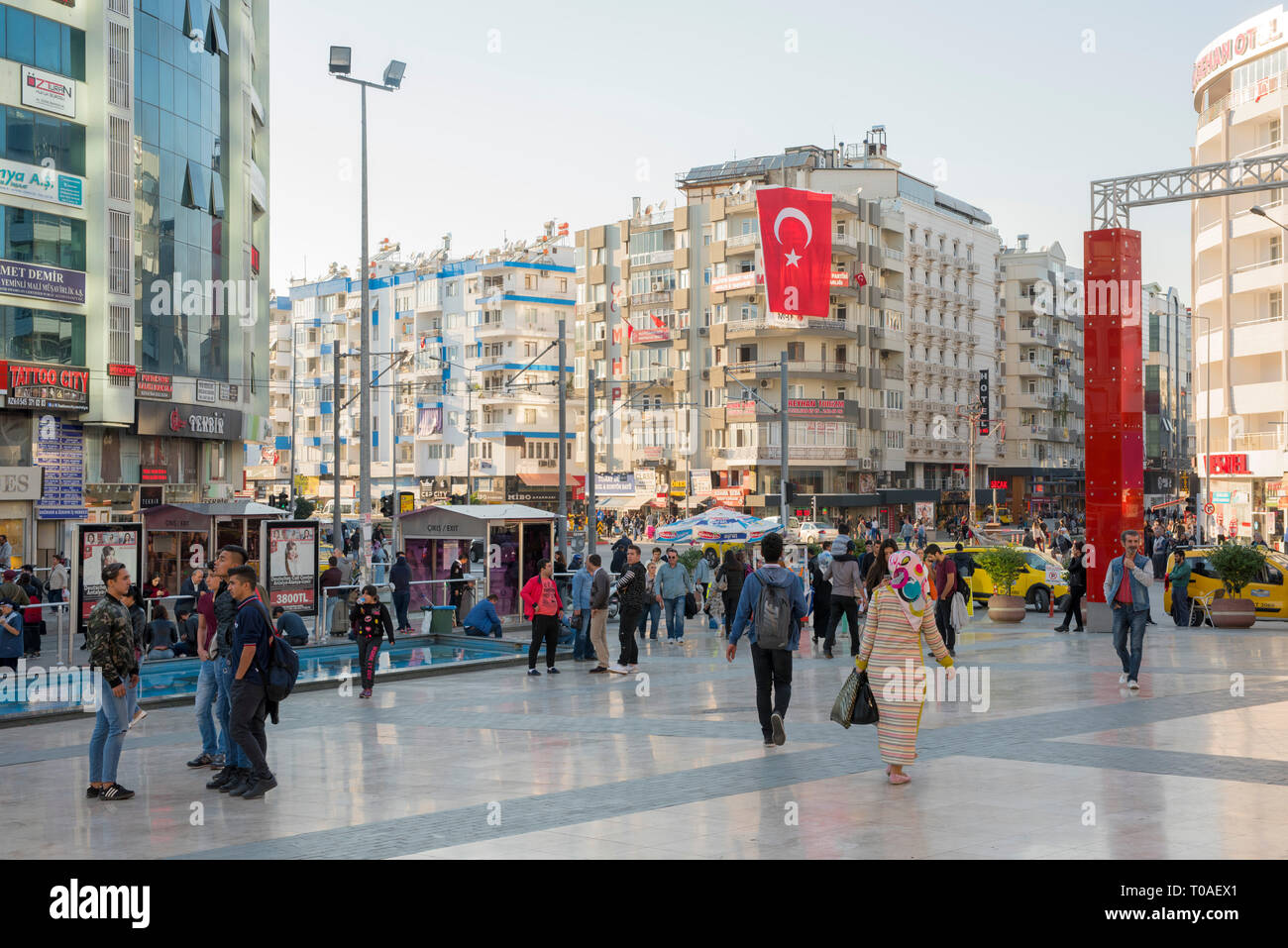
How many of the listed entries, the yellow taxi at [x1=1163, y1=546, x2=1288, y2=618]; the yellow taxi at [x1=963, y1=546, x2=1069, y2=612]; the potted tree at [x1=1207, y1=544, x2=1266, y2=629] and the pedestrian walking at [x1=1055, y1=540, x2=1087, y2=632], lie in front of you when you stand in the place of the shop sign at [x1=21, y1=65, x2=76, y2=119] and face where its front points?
4

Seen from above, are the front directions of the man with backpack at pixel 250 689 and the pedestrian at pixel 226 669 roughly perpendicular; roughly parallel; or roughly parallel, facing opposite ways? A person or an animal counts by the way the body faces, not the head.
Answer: roughly parallel

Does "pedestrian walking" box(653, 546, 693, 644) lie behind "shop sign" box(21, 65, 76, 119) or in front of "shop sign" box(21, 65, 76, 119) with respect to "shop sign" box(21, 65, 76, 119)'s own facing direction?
in front

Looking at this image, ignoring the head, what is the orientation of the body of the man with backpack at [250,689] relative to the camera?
to the viewer's left

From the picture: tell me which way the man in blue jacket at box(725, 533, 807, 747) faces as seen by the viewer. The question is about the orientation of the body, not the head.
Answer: away from the camera

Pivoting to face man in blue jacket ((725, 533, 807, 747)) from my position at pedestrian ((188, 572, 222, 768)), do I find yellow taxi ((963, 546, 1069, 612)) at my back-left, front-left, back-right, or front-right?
front-left

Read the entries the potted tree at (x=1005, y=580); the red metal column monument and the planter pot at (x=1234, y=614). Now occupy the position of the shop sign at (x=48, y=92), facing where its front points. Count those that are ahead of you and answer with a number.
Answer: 3

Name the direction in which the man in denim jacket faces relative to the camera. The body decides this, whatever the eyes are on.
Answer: toward the camera

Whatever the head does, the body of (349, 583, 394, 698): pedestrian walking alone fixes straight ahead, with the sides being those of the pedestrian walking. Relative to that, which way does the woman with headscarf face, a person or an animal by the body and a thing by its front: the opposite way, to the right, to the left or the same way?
the opposite way

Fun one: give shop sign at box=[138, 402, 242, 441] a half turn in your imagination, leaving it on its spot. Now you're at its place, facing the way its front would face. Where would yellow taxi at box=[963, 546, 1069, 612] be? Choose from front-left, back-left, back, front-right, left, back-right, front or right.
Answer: back

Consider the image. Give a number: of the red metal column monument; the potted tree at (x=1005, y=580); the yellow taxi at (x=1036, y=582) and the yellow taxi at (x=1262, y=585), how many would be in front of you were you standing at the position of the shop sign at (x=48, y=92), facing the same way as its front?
4

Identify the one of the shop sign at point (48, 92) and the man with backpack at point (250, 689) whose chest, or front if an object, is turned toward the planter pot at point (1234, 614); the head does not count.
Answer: the shop sign

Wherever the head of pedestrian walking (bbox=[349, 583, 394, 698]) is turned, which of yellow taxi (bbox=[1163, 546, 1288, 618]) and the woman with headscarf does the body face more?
the woman with headscarf

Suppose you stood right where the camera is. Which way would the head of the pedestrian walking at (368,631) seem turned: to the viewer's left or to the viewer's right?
to the viewer's left

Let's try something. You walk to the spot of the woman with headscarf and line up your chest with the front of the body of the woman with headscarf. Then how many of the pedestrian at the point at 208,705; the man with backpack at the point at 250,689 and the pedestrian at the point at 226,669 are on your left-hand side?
3
